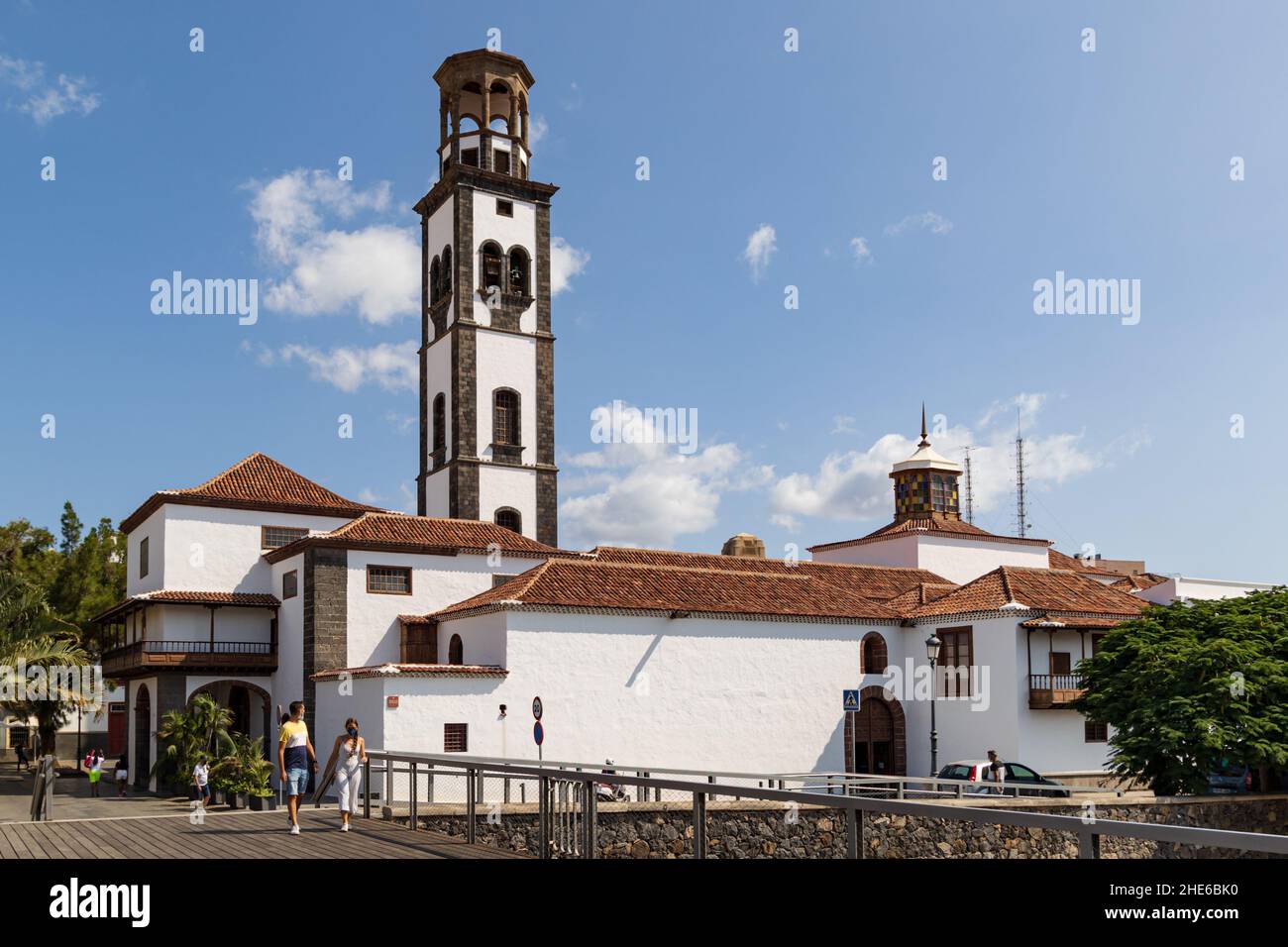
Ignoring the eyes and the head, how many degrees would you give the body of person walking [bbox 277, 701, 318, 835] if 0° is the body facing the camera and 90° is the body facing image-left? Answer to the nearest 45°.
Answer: approximately 0°

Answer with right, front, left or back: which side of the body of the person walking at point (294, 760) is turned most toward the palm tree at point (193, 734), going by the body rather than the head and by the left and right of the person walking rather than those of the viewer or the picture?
back

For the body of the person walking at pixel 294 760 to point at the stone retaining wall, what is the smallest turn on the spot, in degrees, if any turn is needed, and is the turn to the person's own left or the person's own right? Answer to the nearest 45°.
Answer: approximately 135° to the person's own left

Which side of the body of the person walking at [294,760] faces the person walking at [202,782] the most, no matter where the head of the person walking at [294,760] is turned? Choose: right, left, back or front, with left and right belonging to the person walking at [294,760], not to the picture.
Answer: back

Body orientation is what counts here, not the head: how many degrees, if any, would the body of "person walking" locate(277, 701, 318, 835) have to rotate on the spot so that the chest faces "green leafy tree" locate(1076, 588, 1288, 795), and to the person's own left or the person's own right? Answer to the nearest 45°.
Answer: approximately 135° to the person's own left

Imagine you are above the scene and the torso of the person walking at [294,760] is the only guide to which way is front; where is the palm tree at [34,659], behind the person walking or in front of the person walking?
behind
